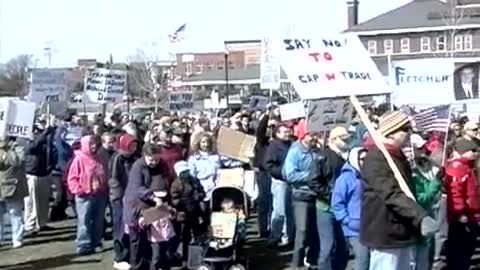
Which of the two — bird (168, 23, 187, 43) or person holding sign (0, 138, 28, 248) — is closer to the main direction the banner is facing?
the person holding sign

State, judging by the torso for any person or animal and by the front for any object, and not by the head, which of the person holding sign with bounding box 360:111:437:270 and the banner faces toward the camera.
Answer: the banner

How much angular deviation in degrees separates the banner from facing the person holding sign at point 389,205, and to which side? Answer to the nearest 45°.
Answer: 0° — it already faces them

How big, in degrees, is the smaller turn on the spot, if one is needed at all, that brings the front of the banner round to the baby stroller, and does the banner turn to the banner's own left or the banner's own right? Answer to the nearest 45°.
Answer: approximately 45° to the banner's own right

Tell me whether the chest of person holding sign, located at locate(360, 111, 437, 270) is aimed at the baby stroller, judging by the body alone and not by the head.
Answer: no

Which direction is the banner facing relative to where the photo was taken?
toward the camera

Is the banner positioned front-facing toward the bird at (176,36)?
no
